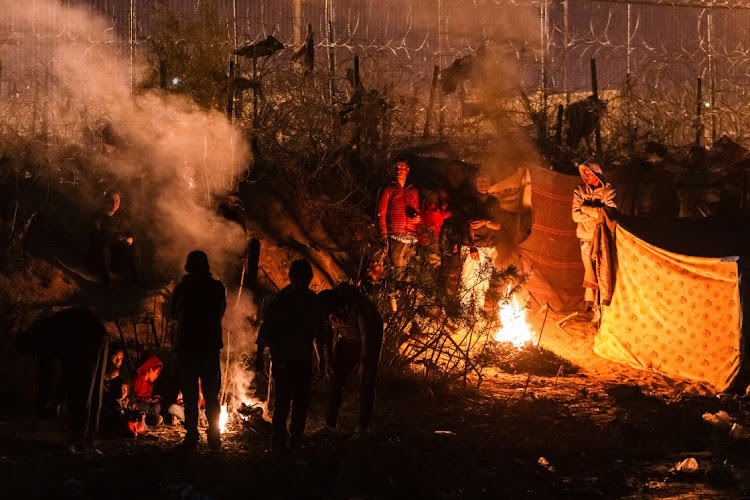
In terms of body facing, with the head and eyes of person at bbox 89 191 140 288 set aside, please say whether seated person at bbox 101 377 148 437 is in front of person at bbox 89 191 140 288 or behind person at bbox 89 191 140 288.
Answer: in front

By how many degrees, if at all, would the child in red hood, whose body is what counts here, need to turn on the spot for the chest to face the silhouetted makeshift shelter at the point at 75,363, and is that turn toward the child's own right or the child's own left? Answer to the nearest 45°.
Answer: approximately 135° to the child's own right

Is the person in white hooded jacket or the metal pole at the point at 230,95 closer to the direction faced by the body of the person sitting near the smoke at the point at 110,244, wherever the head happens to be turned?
the person in white hooded jacket

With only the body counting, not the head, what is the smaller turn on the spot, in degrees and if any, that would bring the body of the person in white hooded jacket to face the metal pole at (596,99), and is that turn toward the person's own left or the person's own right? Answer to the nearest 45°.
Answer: approximately 135° to the person's own right

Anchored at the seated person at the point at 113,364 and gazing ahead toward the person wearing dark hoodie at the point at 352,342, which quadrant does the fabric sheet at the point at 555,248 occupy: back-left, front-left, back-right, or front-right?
front-left

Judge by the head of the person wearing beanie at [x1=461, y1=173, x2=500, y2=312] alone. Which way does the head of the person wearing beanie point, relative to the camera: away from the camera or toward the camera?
toward the camera

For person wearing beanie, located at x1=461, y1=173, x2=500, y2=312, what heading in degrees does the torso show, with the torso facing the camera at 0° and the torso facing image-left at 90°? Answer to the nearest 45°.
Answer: approximately 0°
